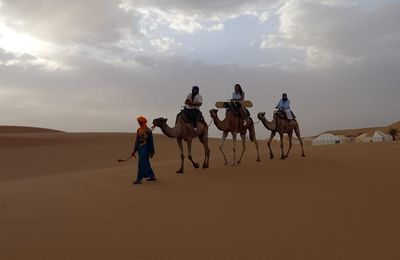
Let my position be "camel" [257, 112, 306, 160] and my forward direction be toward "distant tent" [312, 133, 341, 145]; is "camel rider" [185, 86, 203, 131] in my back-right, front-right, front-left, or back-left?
back-left

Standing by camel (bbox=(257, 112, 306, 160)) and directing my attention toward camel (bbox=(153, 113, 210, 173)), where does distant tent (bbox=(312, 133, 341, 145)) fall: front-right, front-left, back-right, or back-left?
back-right

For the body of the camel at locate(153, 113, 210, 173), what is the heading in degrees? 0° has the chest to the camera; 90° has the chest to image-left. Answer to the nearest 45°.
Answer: approximately 45°

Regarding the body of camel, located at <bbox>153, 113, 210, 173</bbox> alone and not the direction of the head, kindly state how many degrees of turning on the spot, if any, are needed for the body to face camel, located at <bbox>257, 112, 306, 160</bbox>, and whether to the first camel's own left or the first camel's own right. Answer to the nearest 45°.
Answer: approximately 180°

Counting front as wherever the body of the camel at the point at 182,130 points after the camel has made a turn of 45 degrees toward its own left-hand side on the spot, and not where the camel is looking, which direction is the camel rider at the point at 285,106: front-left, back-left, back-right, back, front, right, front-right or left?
back-left
